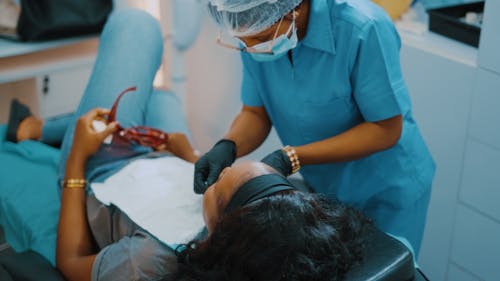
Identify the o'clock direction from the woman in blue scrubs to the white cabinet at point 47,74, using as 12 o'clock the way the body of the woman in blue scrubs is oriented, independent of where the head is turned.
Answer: The white cabinet is roughly at 3 o'clock from the woman in blue scrubs.

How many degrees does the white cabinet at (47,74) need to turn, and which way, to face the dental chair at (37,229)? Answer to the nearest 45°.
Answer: approximately 45° to its right

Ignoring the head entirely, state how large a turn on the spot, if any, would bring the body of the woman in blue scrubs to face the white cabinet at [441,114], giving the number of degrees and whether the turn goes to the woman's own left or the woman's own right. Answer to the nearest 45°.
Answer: approximately 180°

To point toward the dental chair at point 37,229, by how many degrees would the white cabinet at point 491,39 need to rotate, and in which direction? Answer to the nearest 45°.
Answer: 0° — it already faces it

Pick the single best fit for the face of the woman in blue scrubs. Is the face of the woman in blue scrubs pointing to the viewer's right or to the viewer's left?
to the viewer's left

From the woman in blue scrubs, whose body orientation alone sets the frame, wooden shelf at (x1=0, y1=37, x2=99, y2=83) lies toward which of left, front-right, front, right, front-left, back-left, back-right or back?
right

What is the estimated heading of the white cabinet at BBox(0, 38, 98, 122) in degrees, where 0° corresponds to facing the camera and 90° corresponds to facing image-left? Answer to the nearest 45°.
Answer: approximately 315°

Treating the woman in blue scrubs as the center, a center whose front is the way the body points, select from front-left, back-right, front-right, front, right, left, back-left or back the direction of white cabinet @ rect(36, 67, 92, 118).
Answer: right

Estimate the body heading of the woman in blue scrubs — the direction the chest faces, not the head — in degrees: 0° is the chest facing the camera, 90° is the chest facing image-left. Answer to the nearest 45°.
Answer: approximately 45°
